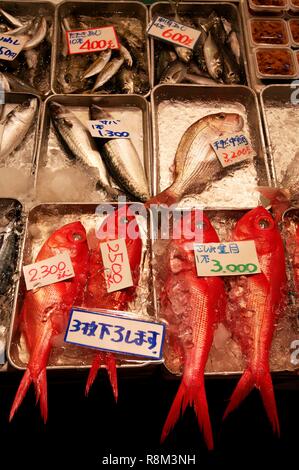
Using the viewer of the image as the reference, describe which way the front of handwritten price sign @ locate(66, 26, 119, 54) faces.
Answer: facing the viewer

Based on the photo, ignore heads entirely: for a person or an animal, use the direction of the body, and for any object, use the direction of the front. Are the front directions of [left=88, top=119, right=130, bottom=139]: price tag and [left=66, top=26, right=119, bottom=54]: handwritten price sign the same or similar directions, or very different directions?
same or similar directions

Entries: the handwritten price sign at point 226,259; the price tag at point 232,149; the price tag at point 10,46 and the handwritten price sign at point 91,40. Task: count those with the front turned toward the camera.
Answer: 4

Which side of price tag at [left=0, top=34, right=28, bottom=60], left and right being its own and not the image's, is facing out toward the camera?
front

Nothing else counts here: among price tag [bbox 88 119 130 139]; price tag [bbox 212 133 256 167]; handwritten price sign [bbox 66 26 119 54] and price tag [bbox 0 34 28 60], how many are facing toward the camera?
4

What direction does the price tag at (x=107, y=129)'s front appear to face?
toward the camera
